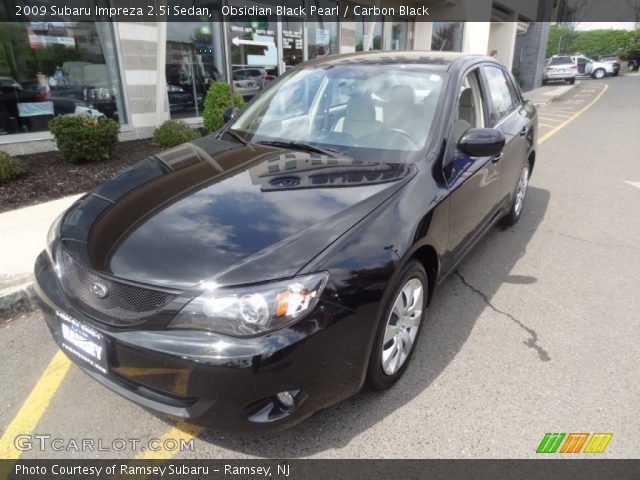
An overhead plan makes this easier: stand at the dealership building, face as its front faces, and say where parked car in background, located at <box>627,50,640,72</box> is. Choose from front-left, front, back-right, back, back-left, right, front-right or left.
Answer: left

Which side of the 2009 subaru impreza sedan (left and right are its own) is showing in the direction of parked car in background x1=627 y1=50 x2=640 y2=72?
back

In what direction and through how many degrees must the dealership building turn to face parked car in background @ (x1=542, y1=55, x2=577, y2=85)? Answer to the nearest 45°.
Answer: approximately 90° to its left

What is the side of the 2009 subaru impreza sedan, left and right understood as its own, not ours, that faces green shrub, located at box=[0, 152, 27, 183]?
right

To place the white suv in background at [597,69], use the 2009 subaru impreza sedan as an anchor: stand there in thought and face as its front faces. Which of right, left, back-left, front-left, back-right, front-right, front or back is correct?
back

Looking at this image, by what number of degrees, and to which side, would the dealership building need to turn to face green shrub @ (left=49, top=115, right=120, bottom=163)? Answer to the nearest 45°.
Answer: approximately 45° to its right

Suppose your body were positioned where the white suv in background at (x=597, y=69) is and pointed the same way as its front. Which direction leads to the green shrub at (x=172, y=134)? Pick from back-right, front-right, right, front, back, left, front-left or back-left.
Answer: right

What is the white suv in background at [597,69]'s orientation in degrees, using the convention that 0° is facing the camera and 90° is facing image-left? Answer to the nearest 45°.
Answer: approximately 270°

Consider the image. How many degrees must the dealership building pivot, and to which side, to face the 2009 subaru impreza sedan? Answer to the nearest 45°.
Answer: approximately 45° to its right
